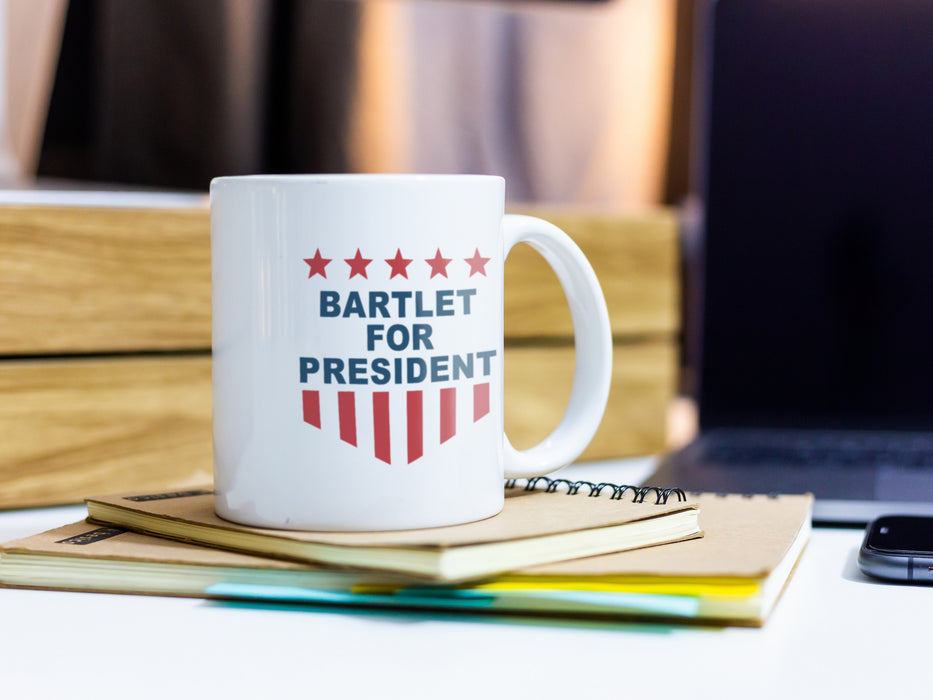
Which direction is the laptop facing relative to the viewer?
toward the camera

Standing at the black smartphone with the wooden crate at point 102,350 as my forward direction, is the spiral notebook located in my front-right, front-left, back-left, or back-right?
front-left

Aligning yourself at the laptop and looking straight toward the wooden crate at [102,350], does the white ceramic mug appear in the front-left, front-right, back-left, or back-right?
front-left
